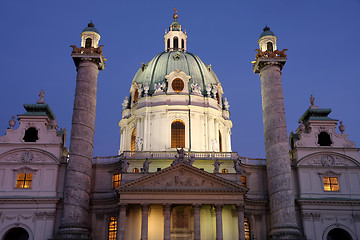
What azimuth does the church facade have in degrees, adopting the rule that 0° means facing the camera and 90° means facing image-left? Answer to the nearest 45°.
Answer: approximately 0°
